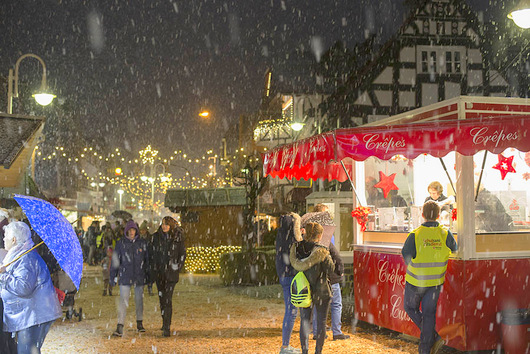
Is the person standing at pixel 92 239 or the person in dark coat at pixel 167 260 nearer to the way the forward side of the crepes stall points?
the person in dark coat

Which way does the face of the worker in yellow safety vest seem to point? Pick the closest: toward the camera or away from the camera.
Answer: away from the camera

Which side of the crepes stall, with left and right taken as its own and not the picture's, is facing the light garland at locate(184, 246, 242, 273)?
right

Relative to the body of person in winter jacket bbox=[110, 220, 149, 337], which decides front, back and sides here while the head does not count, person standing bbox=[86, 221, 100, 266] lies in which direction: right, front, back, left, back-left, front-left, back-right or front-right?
back

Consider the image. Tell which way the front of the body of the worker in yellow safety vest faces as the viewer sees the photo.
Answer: away from the camera

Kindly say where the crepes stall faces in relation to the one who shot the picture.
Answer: facing the viewer and to the left of the viewer

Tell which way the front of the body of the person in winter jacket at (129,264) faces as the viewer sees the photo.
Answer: toward the camera

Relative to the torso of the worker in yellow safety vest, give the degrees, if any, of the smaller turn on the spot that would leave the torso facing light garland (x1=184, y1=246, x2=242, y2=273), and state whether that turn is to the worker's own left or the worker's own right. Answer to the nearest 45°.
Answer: approximately 45° to the worker's own left

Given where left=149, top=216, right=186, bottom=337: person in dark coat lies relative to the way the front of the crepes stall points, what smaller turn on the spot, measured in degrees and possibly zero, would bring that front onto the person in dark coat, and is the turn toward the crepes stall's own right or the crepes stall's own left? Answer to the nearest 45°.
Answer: approximately 45° to the crepes stall's own right
